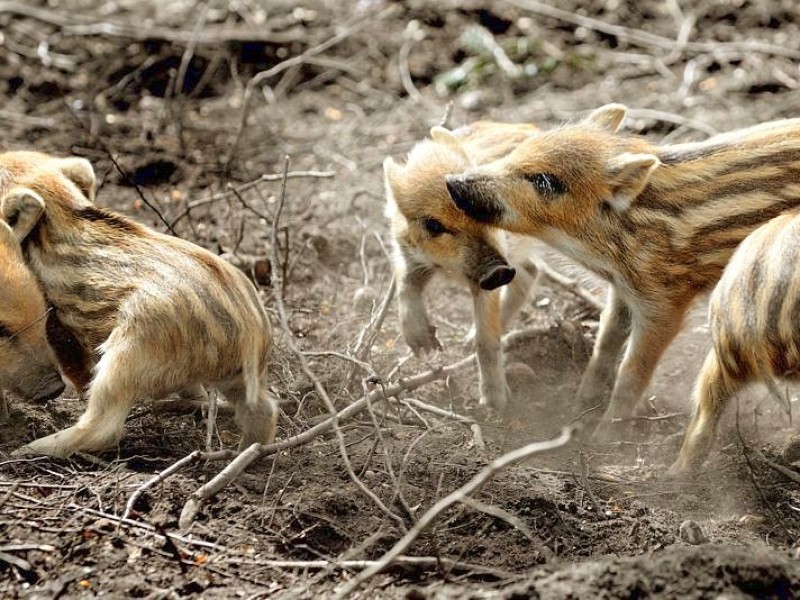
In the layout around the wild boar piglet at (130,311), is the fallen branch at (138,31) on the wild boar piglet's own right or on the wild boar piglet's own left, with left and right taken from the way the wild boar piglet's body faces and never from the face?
on the wild boar piglet's own right

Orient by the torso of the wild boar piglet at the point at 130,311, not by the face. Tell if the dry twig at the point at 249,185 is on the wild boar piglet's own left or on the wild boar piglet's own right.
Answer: on the wild boar piglet's own right

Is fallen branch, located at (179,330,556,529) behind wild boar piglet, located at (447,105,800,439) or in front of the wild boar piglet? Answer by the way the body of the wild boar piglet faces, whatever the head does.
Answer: in front

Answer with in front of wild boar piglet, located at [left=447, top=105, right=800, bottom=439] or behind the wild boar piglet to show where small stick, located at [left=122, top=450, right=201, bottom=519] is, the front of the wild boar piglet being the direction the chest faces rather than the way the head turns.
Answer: in front

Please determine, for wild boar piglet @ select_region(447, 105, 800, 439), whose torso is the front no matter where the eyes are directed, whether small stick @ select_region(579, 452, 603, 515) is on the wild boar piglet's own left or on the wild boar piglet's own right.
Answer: on the wild boar piglet's own left

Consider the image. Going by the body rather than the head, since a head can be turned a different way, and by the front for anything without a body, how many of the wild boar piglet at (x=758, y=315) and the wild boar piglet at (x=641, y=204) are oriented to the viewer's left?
1

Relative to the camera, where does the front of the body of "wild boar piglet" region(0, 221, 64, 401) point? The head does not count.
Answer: to the viewer's right

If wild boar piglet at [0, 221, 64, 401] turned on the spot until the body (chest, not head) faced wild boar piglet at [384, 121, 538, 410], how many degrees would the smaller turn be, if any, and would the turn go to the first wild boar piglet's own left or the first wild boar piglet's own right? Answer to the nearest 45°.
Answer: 0° — it already faces it

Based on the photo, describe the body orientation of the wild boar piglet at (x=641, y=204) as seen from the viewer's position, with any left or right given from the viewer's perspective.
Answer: facing to the left of the viewer

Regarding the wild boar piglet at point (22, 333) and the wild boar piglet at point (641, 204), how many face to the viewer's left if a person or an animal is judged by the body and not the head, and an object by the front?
1

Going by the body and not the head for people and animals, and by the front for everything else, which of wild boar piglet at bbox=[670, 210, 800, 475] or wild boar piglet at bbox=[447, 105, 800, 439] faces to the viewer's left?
wild boar piglet at bbox=[447, 105, 800, 439]

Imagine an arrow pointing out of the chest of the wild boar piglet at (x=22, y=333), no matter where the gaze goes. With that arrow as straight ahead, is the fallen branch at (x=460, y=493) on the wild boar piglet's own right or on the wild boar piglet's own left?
on the wild boar piglet's own right

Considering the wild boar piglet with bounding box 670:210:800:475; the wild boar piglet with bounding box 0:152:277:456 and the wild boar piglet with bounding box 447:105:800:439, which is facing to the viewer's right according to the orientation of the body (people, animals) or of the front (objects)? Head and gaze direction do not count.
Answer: the wild boar piglet with bounding box 670:210:800:475
